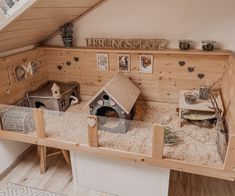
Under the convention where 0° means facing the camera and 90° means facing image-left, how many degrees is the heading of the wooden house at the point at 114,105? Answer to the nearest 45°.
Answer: approximately 45°

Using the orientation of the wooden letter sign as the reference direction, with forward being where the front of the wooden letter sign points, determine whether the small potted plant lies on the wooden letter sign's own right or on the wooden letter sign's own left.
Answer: on the wooden letter sign's own right

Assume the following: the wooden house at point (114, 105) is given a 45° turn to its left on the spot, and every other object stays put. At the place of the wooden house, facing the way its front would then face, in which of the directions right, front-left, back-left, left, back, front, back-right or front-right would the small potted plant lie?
back-right

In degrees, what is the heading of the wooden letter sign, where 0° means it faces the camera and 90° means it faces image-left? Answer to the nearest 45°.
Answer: approximately 0°

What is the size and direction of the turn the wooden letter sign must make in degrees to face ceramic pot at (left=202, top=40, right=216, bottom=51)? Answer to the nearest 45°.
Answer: approximately 90° to its left
